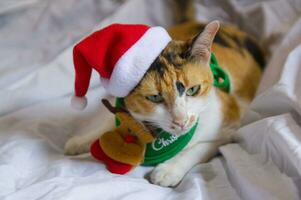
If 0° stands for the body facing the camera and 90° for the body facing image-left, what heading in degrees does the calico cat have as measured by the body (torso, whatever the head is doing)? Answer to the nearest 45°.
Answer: approximately 45°
